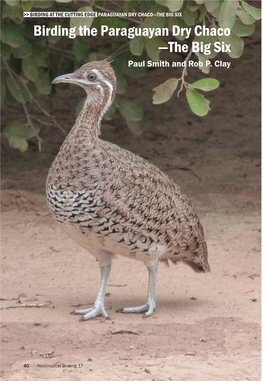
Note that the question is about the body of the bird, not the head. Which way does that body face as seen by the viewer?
to the viewer's left
